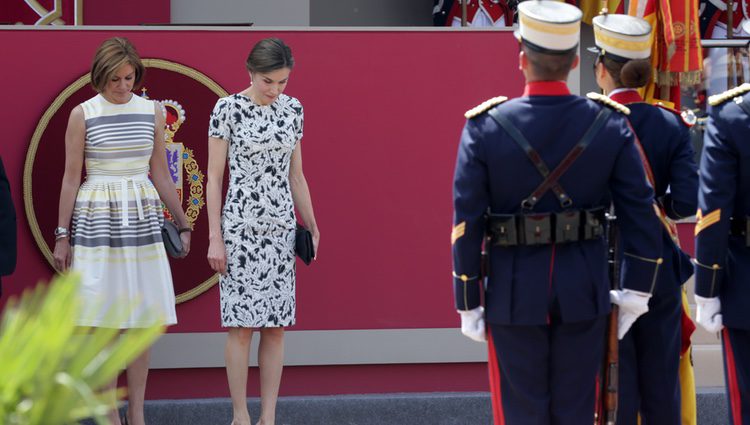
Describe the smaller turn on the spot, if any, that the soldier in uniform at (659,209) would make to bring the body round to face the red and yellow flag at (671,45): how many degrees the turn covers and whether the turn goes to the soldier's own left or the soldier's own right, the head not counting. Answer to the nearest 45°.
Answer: approximately 45° to the soldier's own right

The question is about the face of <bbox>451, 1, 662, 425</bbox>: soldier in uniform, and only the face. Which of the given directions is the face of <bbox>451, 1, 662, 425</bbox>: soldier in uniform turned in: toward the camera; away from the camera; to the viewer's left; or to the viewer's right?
away from the camera

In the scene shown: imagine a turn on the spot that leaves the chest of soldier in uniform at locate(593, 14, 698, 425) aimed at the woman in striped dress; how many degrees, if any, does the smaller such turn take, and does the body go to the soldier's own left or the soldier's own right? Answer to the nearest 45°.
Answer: approximately 45° to the soldier's own left

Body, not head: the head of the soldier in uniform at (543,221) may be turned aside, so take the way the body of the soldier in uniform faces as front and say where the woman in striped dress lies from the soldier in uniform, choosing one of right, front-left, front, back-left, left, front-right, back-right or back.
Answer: front-left

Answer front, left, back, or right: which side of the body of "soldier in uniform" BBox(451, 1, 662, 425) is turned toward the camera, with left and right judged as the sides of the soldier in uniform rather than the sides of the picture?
back

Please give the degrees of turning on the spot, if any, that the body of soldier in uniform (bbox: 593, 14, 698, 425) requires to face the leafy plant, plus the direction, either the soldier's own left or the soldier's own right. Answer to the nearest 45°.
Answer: approximately 135° to the soldier's own left

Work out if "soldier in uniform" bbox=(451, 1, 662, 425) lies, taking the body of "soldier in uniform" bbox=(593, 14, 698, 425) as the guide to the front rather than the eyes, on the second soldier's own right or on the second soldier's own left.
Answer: on the second soldier's own left

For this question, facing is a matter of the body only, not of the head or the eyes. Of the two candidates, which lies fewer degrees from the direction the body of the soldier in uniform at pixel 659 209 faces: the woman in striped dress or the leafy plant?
the woman in striped dress

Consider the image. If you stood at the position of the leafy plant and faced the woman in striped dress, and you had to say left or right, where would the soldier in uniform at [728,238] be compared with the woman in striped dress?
right

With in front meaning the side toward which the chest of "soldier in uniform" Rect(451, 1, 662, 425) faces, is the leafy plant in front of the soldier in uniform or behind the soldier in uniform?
behind

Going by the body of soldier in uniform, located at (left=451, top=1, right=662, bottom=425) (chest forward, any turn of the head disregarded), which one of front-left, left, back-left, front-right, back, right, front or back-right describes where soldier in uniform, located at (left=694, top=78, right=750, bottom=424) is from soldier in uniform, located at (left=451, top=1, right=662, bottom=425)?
front-right

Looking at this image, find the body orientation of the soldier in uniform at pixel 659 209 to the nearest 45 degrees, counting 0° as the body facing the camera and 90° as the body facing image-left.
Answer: approximately 135°
